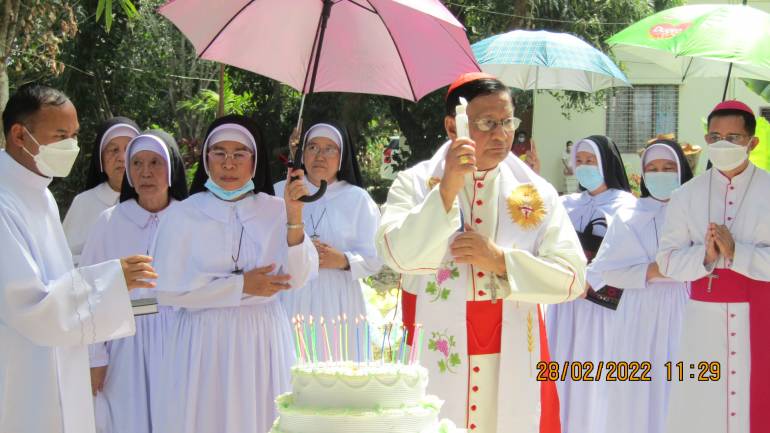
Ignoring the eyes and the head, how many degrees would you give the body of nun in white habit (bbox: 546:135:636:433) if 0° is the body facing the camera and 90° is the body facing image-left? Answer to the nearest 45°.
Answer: approximately 45°

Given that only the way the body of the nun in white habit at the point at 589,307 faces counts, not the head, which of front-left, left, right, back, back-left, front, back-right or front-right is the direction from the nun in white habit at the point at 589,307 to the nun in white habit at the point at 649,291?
left

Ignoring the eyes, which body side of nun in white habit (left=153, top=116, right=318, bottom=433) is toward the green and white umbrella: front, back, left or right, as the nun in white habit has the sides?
left

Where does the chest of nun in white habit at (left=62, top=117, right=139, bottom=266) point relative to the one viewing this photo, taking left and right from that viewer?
facing the viewer and to the right of the viewer

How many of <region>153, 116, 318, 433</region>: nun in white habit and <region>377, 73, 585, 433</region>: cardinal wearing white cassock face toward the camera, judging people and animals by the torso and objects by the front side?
2

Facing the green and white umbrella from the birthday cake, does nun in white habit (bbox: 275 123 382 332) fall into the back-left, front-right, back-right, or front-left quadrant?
front-left

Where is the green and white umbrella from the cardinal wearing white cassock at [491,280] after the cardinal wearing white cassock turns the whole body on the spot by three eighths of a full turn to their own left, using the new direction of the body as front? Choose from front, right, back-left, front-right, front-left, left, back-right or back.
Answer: front

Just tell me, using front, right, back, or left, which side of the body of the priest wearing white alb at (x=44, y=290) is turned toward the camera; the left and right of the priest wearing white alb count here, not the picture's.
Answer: right

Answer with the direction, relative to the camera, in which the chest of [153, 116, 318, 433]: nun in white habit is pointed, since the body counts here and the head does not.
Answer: toward the camera

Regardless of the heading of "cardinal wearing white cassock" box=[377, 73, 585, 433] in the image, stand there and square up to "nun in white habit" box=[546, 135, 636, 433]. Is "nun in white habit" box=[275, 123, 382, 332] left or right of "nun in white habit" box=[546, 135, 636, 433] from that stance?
left

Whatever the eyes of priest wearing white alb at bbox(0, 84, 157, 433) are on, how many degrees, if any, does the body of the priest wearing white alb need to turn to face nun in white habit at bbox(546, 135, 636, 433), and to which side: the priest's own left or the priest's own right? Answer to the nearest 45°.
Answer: approximately 45° to the priest's own left

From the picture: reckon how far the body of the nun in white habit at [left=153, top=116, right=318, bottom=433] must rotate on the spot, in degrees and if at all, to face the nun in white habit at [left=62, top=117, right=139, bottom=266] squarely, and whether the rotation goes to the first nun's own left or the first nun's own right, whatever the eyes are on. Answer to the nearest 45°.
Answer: approximately 135° to the first nun's own right

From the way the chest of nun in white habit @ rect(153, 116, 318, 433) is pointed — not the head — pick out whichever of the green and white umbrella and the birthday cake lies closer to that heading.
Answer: the birthday cake

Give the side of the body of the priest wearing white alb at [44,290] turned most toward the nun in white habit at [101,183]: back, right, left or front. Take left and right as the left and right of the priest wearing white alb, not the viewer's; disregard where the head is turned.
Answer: left
